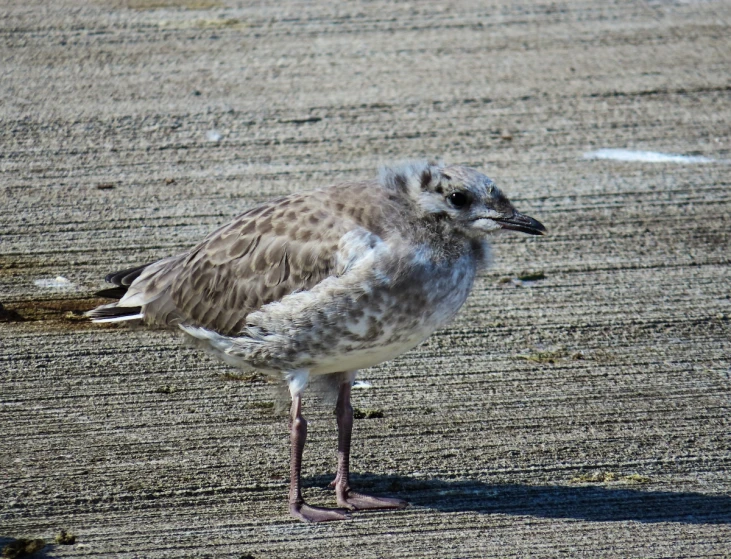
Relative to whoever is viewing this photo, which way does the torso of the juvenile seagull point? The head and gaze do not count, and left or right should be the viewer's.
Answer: facing to the right of the viewer
